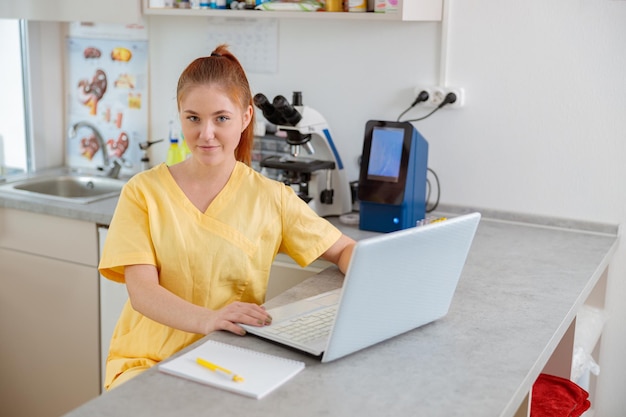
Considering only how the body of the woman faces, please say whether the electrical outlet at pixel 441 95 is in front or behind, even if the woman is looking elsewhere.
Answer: behind

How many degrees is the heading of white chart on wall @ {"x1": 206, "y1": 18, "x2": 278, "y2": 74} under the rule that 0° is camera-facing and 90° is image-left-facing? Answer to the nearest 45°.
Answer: approximately 0°

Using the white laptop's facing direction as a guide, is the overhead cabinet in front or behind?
in front

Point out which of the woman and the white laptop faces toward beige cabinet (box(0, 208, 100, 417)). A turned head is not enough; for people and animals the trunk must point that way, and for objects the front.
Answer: the white laptop

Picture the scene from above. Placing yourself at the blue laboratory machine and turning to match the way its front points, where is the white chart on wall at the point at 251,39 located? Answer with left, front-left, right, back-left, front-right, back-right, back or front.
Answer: right

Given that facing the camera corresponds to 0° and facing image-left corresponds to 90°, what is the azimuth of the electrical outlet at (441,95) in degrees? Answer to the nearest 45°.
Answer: approximately 0°

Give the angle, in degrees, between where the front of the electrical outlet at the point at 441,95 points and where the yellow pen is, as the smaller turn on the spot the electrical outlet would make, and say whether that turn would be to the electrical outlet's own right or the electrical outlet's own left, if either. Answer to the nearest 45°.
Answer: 0° — it already faces it

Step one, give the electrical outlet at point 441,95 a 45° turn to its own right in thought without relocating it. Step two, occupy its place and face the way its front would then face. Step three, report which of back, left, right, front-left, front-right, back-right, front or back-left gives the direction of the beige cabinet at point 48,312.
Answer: front-right

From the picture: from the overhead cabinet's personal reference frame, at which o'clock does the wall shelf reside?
The wall shelf is roughly at 10 o'clock from the overhead cabinet.
